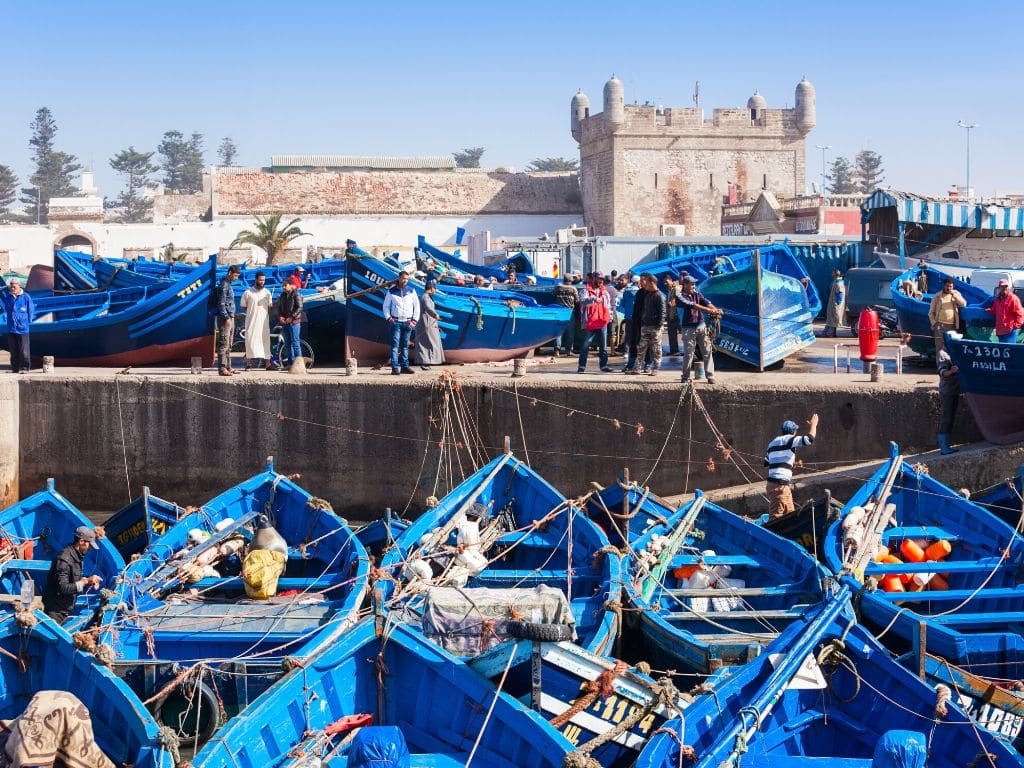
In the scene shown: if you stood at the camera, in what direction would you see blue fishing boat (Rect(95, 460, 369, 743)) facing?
facing away from the viewer

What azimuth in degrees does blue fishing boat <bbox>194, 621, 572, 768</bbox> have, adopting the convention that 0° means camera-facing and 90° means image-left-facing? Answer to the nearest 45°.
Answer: approximately 180°

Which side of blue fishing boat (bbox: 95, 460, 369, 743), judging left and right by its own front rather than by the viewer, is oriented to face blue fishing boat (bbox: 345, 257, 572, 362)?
front

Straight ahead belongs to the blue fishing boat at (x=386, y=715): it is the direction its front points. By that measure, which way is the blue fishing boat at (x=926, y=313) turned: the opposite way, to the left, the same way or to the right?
to the left

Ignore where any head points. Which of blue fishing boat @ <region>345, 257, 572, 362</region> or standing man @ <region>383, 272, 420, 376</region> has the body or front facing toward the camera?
the standing man

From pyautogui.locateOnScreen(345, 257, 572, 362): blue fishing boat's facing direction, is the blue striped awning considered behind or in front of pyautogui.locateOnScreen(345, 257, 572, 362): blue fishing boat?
behind

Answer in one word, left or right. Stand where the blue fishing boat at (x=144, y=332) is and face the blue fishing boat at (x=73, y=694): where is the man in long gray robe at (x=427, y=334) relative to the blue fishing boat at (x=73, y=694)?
left

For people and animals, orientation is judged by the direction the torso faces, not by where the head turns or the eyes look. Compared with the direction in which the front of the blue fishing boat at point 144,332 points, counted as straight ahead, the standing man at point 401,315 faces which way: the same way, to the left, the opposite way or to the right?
to the right

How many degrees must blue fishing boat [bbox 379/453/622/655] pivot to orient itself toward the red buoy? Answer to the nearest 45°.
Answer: approximately 45° to its right

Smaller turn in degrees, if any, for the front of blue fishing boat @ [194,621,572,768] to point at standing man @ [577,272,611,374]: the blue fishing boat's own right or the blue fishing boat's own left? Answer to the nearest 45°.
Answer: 0° — it already faces them

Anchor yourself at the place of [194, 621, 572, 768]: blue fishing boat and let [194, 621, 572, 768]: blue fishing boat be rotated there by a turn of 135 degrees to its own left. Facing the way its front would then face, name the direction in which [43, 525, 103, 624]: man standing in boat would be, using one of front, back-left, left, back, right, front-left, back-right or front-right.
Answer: right

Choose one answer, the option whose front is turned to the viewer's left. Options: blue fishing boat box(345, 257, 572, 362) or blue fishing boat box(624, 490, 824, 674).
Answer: blue fishing boat box(345, 257, 572, 362)

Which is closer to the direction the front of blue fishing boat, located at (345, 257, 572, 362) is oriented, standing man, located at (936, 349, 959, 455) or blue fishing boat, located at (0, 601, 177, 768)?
the blue fishing boat

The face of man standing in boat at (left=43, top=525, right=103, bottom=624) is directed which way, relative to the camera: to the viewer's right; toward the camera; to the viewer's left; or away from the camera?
to the viewer's right

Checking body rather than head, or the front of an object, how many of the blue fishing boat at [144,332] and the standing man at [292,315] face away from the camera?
0

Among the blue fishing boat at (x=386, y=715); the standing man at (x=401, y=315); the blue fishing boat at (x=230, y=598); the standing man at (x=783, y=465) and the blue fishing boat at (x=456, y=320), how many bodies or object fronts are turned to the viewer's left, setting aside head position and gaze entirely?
1

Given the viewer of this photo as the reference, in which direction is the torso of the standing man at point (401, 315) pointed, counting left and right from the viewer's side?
facing the viewer

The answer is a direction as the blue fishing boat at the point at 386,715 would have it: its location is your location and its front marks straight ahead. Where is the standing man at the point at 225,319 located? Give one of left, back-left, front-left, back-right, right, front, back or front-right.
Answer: front

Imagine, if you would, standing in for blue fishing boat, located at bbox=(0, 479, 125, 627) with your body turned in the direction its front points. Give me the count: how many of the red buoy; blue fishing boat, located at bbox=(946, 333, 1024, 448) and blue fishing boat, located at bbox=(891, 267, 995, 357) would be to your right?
3

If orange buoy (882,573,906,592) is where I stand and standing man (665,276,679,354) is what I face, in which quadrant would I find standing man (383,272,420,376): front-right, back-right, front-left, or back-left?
front-left
